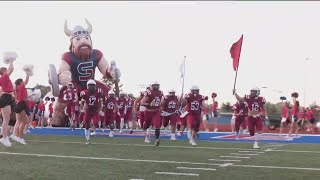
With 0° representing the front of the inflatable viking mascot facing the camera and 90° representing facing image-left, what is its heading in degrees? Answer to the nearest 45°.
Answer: approximately 315°
